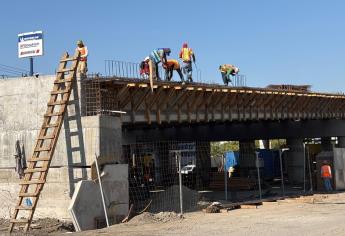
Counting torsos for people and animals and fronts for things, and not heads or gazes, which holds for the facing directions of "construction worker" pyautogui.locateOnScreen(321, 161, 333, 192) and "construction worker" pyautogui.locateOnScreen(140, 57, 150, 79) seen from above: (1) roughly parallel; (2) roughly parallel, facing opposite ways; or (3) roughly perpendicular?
roughly perpendicular

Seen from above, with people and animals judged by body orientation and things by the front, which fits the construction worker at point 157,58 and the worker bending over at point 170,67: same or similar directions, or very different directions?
very different directions

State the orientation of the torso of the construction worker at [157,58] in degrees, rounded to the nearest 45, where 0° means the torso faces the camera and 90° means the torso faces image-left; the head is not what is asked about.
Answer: approximately 270°

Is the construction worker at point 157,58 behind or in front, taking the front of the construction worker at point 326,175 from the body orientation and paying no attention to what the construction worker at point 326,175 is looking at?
behind

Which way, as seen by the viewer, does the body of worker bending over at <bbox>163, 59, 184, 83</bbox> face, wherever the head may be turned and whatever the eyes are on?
to the viewer's left

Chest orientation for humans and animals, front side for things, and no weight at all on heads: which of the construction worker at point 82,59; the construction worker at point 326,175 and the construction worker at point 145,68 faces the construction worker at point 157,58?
the construction worker at point 145,68
